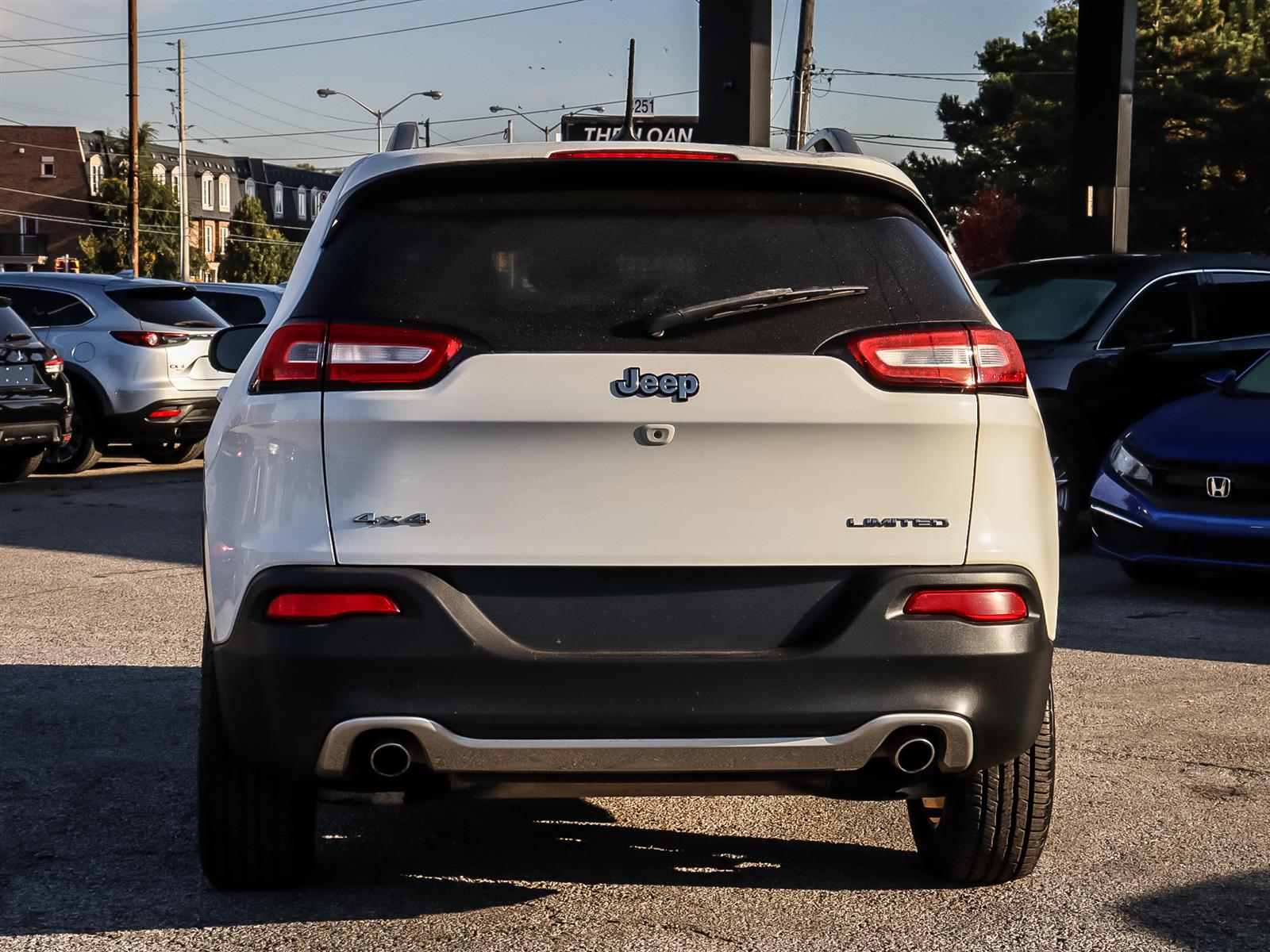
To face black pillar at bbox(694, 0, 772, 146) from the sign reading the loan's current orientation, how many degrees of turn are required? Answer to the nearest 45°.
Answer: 0° — it already faces it

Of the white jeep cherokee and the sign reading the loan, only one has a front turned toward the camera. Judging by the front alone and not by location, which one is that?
the sign reading the loan

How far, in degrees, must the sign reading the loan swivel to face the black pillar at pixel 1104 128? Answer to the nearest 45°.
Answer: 0° — it already faces it

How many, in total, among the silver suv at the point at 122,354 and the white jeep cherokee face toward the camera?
0

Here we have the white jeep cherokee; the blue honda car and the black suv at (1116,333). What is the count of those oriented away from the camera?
1

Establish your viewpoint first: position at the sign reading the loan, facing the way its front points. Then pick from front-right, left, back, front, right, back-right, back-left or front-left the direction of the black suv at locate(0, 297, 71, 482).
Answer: front

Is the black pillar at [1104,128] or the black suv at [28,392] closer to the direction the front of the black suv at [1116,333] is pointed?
the black suv at [28,392]

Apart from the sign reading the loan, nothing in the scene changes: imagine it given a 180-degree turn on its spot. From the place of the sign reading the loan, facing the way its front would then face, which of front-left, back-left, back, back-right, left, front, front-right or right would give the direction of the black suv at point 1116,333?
back

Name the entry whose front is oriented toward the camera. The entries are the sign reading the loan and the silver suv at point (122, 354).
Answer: the sign reading the loan

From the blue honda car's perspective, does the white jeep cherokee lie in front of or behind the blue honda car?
in front

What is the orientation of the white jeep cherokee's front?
away from the camera

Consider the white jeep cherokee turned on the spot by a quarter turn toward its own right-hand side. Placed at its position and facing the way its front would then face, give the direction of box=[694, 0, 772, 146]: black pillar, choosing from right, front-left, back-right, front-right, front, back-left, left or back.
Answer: left

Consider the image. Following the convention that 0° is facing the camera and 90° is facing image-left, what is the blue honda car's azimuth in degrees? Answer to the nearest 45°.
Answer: approximately 45°

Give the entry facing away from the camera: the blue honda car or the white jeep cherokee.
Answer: the white jeep cherokee

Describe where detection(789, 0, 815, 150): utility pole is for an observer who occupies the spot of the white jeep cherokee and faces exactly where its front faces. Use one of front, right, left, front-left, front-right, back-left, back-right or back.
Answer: front

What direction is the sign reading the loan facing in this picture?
toward the camera
